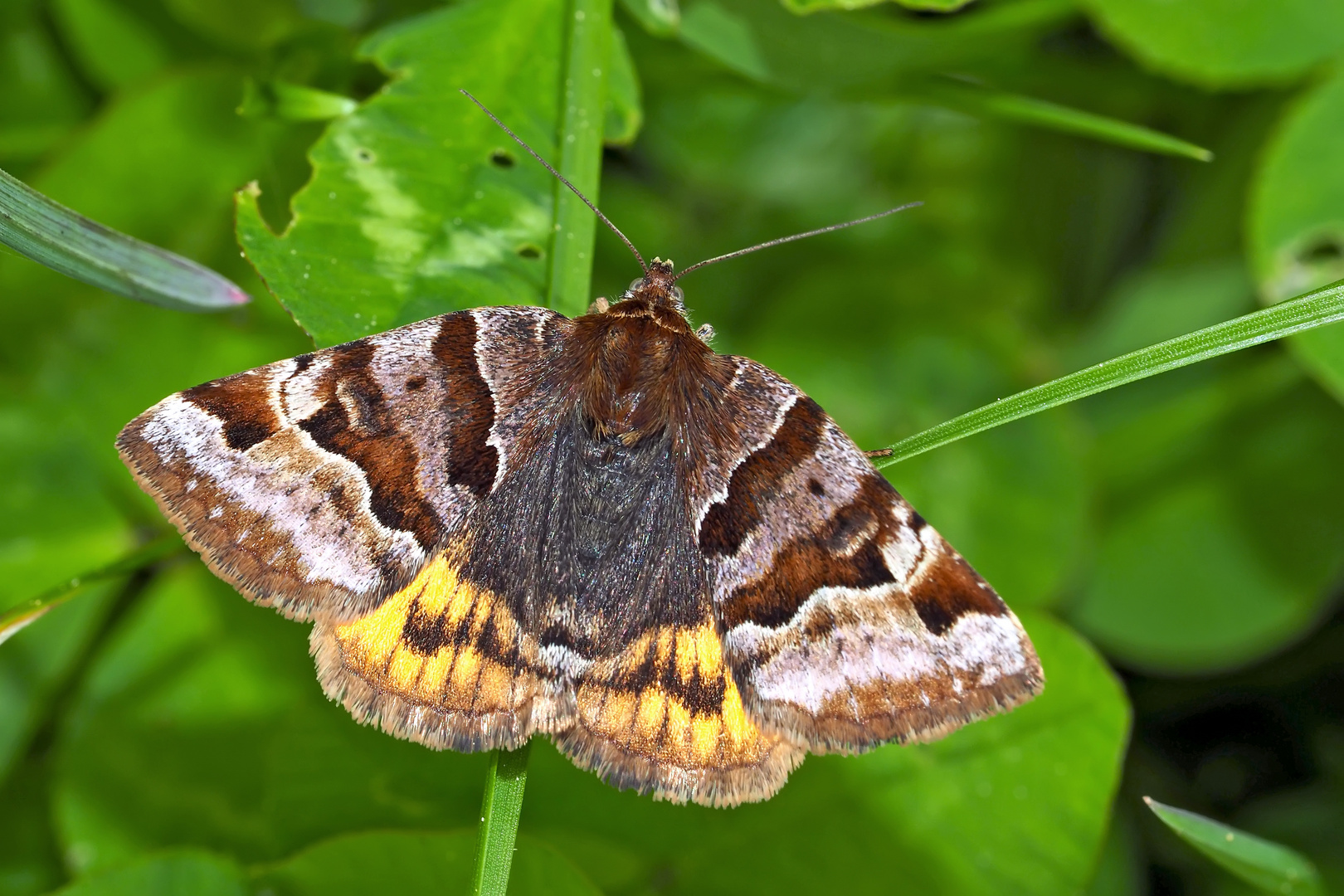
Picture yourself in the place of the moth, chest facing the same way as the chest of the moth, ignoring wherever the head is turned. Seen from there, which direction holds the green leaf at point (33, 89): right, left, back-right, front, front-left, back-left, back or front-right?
front-left

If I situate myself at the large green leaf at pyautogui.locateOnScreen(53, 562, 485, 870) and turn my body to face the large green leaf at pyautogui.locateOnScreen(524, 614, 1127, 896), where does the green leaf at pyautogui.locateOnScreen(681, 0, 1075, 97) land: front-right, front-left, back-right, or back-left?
front-left

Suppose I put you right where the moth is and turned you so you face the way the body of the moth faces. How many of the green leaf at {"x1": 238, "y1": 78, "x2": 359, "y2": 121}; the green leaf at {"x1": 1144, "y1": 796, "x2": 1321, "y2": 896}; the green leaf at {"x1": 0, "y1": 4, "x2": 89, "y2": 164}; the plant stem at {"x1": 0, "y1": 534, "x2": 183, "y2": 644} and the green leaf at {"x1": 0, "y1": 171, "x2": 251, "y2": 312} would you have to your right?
1

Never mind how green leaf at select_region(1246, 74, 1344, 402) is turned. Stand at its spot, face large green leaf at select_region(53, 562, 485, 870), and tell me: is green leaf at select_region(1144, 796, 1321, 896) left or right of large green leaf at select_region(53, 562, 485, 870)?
left

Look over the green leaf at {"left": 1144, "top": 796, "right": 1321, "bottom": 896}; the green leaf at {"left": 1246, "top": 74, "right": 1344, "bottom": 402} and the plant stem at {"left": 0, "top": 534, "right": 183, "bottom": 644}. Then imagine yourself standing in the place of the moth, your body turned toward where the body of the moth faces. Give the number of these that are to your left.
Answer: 1

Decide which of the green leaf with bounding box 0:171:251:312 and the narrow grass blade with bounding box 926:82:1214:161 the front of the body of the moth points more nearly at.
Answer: the narrow grass blade

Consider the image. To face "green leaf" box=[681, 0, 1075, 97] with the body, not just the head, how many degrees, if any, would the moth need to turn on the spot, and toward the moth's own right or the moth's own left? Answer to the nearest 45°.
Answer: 0° — it already faces it

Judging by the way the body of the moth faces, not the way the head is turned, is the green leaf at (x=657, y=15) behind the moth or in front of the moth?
in front

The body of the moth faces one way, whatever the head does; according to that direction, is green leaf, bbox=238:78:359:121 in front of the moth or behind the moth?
in front

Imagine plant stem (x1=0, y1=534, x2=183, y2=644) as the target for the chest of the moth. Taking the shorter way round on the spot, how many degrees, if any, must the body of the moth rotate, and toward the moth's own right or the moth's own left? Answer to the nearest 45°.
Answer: approximately 90° to the moth's own left

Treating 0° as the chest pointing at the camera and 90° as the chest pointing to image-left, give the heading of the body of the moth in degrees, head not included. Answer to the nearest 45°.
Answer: approximately 180°

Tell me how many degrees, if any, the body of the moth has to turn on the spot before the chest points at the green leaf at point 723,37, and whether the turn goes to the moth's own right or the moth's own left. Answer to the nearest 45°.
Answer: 0° — it already faces it

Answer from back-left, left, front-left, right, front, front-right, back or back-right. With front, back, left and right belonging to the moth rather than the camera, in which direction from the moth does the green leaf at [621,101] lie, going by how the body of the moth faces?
front
